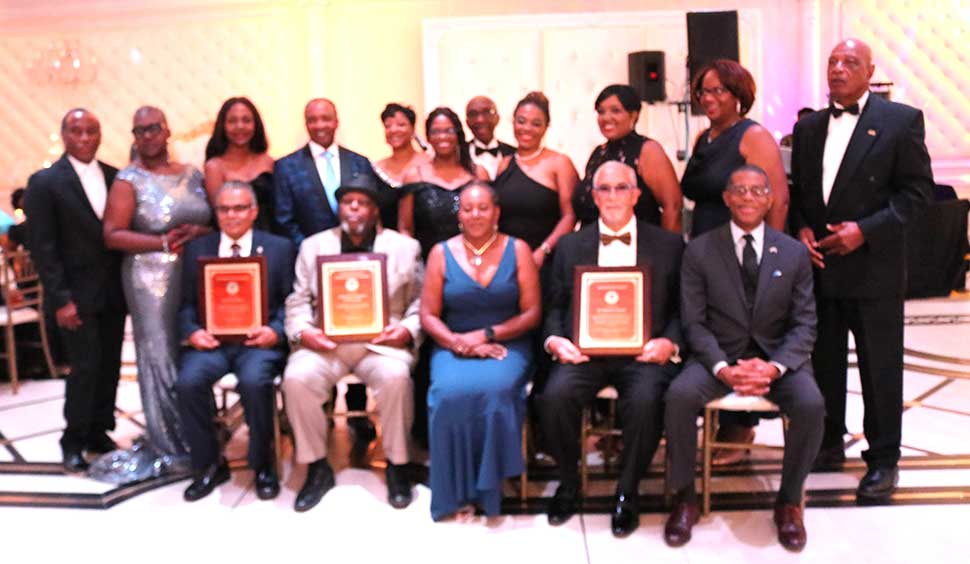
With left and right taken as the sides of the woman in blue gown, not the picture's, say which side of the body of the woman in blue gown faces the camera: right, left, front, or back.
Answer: front

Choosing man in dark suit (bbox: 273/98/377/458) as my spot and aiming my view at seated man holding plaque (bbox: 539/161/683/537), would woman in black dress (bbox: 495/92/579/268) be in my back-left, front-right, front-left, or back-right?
front-left

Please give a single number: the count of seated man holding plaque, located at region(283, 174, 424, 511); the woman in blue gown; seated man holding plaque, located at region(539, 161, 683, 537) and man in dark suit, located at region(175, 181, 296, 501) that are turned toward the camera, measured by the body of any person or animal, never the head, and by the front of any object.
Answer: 4

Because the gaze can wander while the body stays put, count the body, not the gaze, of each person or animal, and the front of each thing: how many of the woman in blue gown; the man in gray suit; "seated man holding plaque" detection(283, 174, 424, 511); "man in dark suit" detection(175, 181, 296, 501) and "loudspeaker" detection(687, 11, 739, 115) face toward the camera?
5

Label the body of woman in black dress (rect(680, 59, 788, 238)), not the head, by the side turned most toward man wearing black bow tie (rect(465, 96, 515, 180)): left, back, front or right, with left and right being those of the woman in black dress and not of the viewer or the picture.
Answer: right

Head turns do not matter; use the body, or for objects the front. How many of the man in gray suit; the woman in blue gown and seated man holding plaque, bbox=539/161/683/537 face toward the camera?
3

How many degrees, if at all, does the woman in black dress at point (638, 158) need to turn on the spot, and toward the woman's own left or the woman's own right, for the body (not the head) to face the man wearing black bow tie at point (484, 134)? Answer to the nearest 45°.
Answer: approximately 90° to the woman's own right

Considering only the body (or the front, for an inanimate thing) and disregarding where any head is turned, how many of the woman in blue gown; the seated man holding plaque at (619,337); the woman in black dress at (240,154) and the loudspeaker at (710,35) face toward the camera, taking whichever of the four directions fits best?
4

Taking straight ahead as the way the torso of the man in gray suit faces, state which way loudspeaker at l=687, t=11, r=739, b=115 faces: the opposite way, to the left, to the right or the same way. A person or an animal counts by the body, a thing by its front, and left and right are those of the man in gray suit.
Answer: the same way

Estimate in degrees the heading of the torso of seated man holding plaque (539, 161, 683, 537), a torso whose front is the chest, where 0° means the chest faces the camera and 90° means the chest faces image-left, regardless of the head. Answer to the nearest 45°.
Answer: approximately 0°

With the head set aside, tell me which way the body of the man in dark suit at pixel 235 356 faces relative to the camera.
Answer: toward the camera

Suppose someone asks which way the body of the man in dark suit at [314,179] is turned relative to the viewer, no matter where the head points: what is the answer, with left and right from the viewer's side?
facing the viewer

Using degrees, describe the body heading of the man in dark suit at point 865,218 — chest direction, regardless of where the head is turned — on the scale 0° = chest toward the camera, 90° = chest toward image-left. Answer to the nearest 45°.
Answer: approximately 45°

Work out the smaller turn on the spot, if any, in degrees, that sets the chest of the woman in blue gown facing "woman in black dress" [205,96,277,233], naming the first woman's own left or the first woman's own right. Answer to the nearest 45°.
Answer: approximately 135° to the first woman's own right

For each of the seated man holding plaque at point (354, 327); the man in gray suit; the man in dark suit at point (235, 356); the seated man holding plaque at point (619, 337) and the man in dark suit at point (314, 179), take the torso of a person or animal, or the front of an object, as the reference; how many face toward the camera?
5

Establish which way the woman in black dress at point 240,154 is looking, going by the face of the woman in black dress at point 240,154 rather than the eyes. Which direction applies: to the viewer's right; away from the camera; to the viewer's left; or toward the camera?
toward the camera

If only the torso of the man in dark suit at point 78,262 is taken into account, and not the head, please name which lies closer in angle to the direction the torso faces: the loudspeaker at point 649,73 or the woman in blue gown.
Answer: the woman in blue gown
